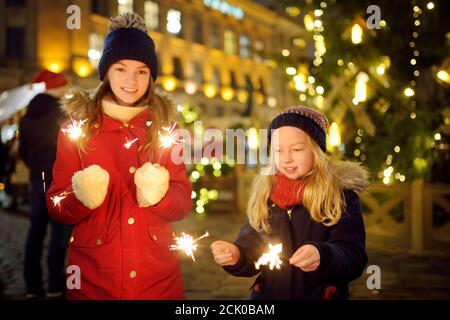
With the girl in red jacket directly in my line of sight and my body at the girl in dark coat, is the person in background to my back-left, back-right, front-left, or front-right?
front-right

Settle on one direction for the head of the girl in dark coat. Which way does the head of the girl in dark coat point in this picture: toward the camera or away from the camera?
toward the camera

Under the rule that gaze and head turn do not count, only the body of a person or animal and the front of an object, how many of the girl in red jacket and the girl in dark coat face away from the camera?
0

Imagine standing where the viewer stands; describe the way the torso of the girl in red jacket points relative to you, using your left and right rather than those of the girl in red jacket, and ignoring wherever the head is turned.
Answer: facing the viewer

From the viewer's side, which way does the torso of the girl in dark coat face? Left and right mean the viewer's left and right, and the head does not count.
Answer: facing the viewer and to the left of the viewer

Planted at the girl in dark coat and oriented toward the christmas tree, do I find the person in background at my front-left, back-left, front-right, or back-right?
front-left

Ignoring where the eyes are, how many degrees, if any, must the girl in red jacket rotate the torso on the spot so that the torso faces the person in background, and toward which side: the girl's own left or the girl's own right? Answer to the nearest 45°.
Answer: approximately 180°

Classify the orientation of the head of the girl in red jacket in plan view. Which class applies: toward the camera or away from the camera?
toward the camera

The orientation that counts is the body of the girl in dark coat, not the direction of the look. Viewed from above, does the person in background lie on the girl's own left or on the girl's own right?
on the girl's own right

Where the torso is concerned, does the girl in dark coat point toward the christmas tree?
no

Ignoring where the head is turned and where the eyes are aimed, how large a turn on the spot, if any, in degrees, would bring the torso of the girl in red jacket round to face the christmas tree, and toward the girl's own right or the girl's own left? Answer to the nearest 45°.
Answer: approximately 135° to the girl's own left
